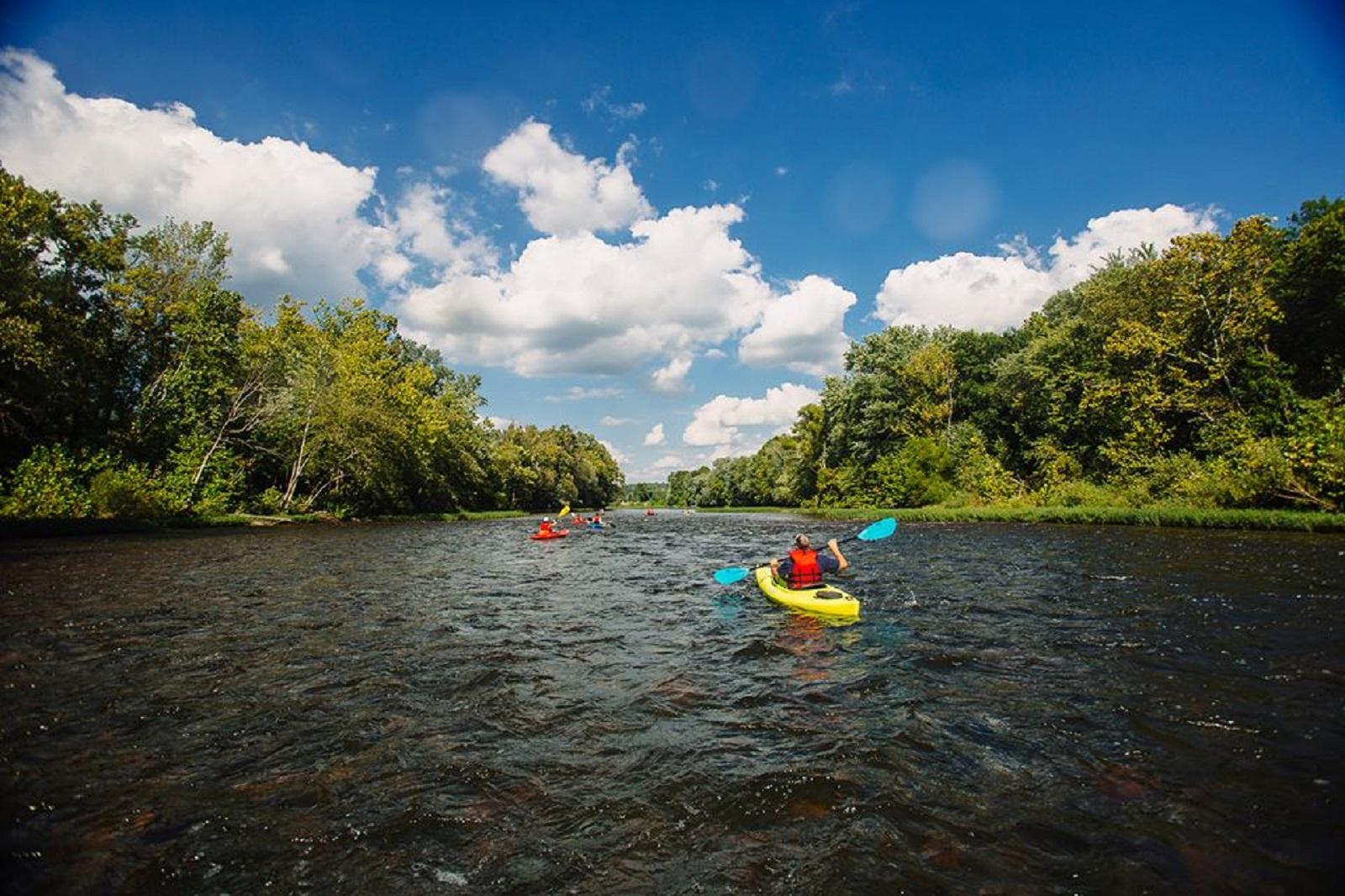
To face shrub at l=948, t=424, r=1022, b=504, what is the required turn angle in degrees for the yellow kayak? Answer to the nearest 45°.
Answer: approximately 45° to its right

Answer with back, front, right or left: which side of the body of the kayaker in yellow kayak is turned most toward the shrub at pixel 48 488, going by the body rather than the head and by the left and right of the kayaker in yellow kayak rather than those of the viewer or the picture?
left

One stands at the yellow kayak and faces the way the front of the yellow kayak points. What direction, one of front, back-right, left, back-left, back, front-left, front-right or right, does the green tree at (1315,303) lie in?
right

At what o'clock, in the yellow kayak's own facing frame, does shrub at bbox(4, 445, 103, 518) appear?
The shrub is roughly at 11 o'clock from the yellow kayak.

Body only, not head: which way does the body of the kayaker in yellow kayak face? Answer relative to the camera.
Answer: away from the camera

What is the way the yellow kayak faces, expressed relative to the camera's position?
facing away from the viewer and to the left of the viewer

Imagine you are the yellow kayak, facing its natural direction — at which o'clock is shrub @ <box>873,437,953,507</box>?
The shrub is roughly at 2 o'clock from the yellow kayak.
